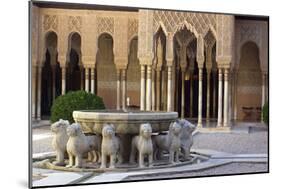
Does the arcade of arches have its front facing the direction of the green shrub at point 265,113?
no

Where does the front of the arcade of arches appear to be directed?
toward the camera
